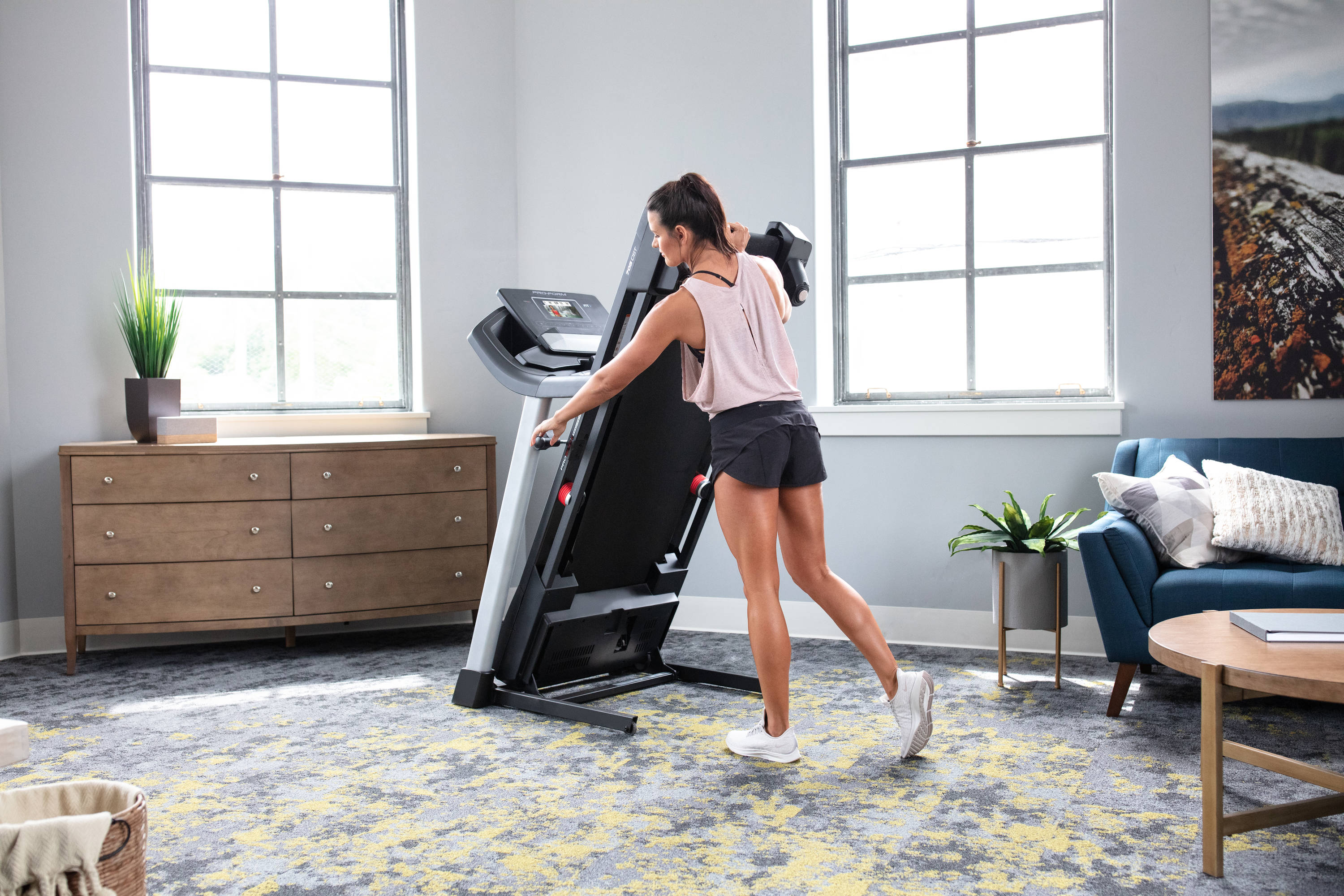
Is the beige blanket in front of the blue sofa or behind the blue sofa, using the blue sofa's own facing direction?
in front

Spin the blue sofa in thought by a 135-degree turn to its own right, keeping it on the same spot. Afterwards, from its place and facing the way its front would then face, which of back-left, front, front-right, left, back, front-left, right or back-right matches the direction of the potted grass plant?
front-left

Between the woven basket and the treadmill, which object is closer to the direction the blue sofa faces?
the woven basket

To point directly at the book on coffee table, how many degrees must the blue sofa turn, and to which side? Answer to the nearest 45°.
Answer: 0° — it already faces it

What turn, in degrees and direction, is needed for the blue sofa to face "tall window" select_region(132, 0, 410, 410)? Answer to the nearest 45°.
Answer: approximately 90° to its right

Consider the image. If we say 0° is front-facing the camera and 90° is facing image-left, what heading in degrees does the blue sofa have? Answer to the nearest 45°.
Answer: approximately 0°

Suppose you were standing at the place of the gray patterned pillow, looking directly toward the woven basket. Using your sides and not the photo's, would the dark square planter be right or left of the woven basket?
right

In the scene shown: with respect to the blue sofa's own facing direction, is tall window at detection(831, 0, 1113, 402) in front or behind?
behind

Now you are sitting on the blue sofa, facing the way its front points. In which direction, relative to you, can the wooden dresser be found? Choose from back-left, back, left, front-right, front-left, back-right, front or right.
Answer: right

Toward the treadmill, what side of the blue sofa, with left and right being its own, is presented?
right
